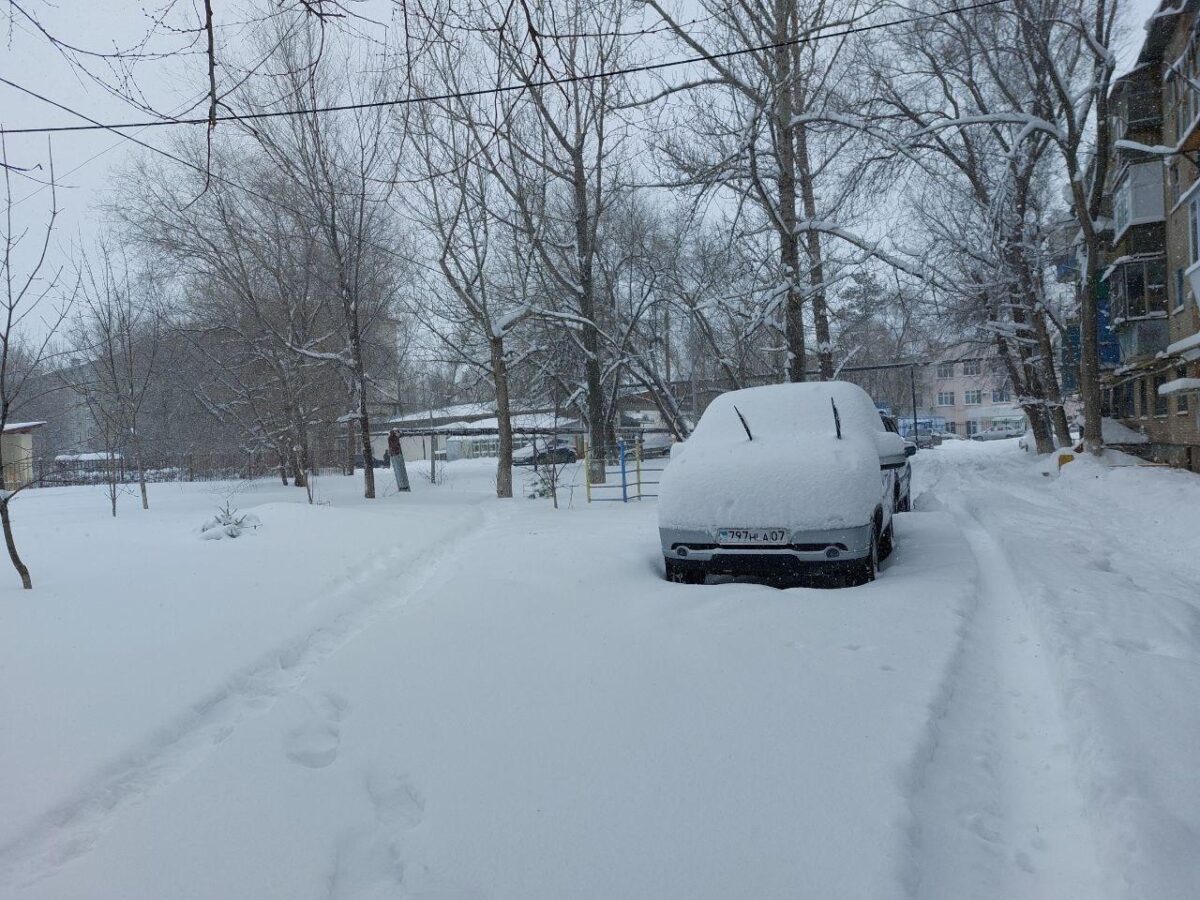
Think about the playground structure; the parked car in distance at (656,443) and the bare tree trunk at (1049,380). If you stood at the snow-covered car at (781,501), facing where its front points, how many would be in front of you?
0

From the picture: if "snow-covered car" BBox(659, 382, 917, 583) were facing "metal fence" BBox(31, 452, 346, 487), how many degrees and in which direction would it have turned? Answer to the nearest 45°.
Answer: approximately 135° to its right

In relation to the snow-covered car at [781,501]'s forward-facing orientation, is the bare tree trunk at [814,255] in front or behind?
behind

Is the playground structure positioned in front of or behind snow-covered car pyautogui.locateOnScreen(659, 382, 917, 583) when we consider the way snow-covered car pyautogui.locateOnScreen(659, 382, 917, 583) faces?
behind

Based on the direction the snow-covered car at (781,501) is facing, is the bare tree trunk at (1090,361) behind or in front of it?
behind

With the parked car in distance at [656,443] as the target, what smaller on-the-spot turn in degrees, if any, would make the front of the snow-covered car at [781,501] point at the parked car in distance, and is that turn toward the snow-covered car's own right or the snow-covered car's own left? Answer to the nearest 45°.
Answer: approximately 180°

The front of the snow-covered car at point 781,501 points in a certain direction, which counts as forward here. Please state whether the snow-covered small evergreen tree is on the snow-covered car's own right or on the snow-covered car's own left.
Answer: on the snow-covered car's own right

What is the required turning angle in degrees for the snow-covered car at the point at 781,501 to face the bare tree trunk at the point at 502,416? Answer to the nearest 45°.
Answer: approximately 135° to its right

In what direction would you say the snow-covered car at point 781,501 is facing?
toward the camera

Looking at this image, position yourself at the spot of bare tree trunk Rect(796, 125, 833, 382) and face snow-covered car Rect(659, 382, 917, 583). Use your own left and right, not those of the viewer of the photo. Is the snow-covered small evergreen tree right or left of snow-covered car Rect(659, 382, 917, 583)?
right
